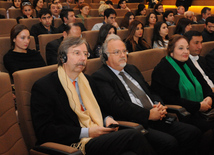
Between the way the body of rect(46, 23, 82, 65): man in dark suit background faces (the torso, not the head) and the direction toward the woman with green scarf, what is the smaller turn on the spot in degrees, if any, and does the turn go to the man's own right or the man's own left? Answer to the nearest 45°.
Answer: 0° — they already face them

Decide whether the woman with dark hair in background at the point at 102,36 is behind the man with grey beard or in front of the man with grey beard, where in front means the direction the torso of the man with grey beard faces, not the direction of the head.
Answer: behind

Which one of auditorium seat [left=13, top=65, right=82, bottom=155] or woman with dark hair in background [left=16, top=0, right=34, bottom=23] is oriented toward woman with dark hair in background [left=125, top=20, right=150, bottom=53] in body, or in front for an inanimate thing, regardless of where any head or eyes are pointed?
woman with dark hair in background [left=16, top=0, right=34, bottom=23]

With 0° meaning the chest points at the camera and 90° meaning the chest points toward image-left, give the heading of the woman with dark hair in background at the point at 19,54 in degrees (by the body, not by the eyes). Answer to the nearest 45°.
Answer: approximately 315°

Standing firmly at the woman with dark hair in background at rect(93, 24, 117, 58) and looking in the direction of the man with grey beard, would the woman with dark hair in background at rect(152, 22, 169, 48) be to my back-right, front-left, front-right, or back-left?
back-left

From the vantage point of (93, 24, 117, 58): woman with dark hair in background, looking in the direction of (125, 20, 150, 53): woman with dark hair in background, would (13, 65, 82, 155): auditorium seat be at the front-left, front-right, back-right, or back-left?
back-right

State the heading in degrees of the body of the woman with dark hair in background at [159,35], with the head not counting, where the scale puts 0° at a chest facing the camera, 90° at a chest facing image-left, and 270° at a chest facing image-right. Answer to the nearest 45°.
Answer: approximately 315°

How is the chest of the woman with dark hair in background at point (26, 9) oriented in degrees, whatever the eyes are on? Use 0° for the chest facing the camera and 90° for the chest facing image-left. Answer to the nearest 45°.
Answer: approximately 315°
